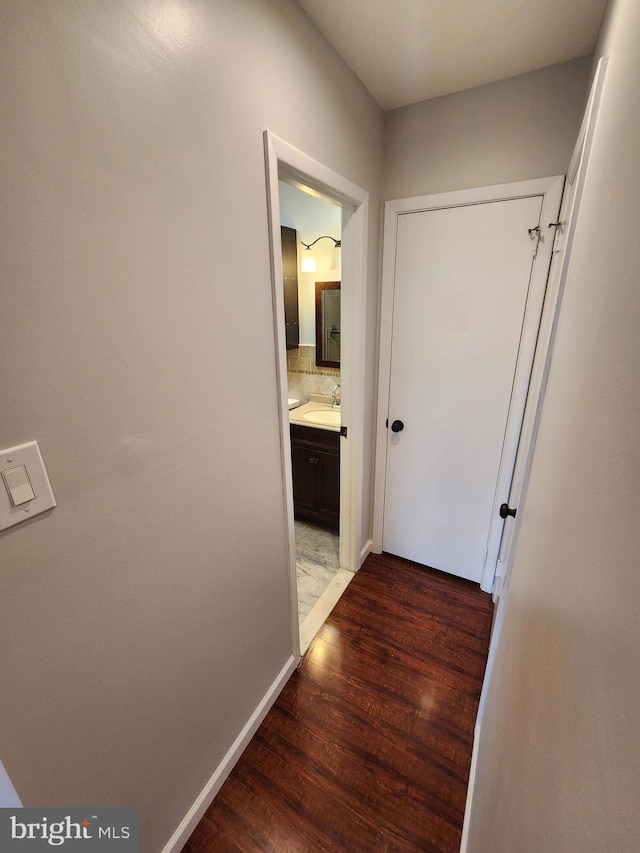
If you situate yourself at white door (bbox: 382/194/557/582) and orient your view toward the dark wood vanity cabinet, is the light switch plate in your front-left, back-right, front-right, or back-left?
front-left

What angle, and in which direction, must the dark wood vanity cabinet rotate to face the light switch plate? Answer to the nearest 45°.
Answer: approximately 45° to its left

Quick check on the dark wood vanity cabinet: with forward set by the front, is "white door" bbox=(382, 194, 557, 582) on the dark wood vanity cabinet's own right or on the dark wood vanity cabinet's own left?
on the dark wood vanity cabinet's own left

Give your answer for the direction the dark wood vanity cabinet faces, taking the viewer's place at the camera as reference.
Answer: facing the viewer and to the left of the viewer
